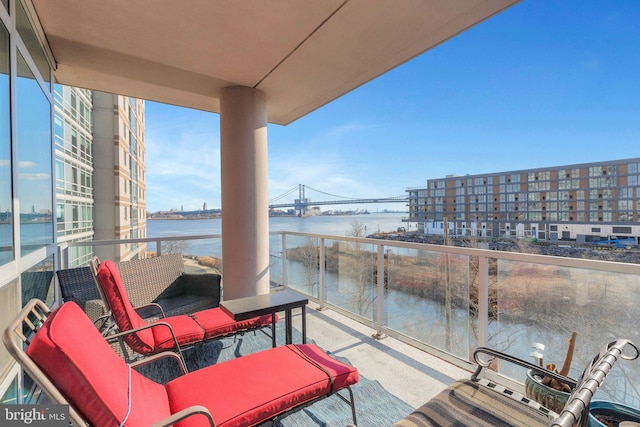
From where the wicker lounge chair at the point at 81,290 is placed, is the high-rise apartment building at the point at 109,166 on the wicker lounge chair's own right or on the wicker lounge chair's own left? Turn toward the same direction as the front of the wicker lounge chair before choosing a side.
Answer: on the wicker lounge chair's own left

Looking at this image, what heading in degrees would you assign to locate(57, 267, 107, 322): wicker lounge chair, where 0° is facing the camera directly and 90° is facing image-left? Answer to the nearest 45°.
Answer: approximately 315°

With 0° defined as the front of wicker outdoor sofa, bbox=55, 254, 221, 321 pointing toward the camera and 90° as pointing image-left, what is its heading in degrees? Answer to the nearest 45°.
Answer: approximately 315°

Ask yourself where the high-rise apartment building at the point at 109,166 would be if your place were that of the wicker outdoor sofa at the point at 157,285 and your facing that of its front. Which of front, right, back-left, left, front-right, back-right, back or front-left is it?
back-left

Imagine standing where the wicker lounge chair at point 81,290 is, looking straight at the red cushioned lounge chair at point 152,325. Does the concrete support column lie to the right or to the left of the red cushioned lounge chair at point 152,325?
left

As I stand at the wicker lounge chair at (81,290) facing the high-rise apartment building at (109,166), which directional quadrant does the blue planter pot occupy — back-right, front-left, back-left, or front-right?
back-right

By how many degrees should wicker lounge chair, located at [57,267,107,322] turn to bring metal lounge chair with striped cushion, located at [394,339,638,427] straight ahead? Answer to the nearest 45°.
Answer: approximately 45° to its right

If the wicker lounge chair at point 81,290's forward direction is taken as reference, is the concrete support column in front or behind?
in front
